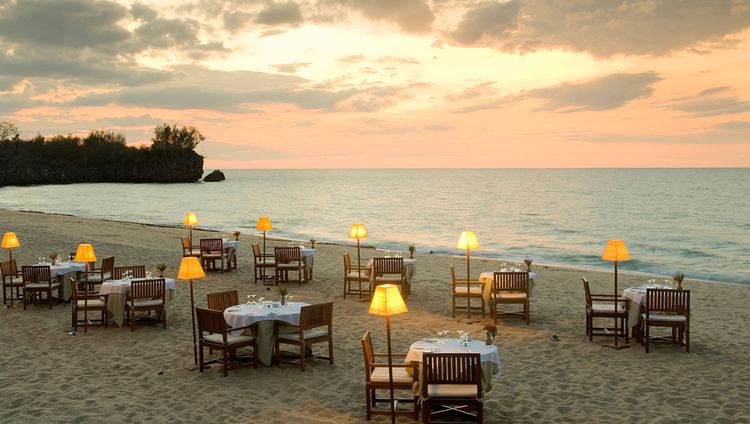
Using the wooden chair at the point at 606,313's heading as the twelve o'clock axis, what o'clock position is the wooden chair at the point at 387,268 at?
the wooden chair at the point at 387,268 is roughly at 7 o'clock from the wooden chair at the point at 606,313.

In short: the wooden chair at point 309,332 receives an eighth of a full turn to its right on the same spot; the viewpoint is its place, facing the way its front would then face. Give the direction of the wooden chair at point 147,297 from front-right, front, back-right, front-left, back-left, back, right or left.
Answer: front-left

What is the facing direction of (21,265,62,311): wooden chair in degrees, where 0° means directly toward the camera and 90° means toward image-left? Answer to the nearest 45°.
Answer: approximately 225°

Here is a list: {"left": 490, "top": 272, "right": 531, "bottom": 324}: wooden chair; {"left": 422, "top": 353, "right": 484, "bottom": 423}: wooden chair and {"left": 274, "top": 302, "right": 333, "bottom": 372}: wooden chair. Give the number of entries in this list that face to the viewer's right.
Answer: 0

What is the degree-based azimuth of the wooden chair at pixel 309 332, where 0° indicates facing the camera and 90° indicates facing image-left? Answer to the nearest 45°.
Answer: approximately 135°

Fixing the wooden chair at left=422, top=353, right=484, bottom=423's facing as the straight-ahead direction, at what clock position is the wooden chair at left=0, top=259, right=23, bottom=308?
the wooden chair at left=0, top=259, right=23, bottom=308 is roughly at 10 o'clock from the wooden chair at left=422, top=353, right=484, bottom=423.

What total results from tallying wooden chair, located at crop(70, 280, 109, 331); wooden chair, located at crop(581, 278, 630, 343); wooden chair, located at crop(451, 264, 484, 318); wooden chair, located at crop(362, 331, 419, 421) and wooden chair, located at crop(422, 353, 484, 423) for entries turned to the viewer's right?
4

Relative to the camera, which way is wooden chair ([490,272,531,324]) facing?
away from the camera

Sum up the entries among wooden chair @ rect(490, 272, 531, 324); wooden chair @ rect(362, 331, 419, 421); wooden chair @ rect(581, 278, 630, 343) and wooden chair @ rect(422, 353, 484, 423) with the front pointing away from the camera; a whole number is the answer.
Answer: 2

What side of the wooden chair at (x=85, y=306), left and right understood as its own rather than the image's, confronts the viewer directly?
right

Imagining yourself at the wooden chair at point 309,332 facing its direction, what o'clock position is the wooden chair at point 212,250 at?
the wooden chair at point 212,250 is roughly at 1 o'clock from the wooden chair at point 309,332.

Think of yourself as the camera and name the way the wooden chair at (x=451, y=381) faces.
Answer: facing away from the viewer

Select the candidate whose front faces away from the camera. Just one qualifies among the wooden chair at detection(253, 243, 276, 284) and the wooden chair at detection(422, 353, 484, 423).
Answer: the wooden chair at detection(422, 353, 484, 423)

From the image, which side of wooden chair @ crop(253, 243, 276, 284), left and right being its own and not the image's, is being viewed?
right

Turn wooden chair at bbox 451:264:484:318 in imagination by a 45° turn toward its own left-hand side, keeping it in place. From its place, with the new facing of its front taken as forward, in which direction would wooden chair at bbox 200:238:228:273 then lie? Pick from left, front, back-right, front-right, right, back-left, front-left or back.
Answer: left

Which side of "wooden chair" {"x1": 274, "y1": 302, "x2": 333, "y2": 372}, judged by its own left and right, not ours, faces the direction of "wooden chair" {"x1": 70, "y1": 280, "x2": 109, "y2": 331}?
front

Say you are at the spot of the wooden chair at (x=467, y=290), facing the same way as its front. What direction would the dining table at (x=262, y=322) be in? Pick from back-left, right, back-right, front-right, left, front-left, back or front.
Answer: back-right
